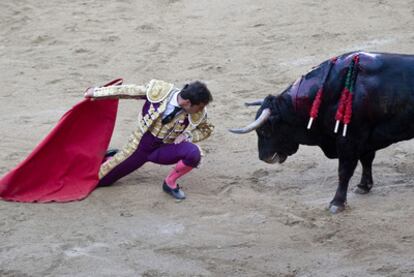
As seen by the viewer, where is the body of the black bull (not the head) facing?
to the viewer's left
